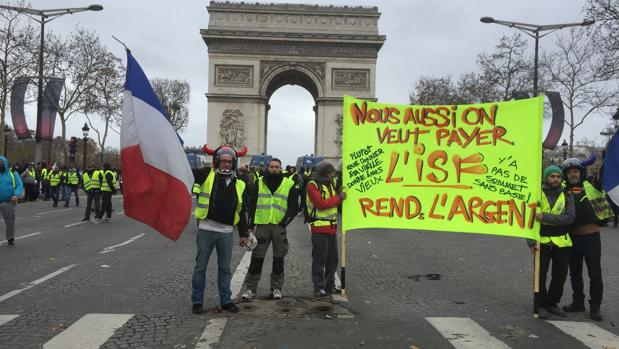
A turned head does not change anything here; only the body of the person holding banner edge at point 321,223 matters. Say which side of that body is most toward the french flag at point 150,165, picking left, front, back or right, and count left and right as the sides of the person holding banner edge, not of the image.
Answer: right

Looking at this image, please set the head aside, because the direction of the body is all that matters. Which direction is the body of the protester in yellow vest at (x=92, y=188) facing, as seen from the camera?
toward the camera

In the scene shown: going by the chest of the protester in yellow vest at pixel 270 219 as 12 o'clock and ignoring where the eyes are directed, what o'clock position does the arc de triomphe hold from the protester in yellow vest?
The arc de triomphe is roughly at 6 o'clock from the protester in yellow vest.

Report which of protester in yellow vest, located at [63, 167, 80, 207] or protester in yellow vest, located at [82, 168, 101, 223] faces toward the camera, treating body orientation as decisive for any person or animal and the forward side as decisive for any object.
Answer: protester in yellow vest, located at [82, 168, 101, 223]

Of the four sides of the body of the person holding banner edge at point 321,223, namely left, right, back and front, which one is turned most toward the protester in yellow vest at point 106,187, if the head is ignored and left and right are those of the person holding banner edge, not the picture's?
back

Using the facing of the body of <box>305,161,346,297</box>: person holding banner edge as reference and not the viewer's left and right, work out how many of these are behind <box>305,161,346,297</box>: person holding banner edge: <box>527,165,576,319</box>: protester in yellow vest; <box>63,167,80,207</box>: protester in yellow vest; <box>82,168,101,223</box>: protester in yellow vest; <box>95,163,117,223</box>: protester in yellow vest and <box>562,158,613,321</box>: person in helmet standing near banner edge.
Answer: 3

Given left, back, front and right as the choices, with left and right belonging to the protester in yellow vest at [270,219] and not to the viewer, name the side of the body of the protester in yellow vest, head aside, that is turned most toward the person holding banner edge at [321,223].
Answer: left

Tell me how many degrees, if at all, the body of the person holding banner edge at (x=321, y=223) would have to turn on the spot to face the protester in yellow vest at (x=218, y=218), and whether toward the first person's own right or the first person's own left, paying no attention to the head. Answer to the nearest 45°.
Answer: approximately 90° to the first person's own right

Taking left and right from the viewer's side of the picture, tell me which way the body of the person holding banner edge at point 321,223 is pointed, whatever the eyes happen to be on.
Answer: facing the viewer and to the right of the viewer
